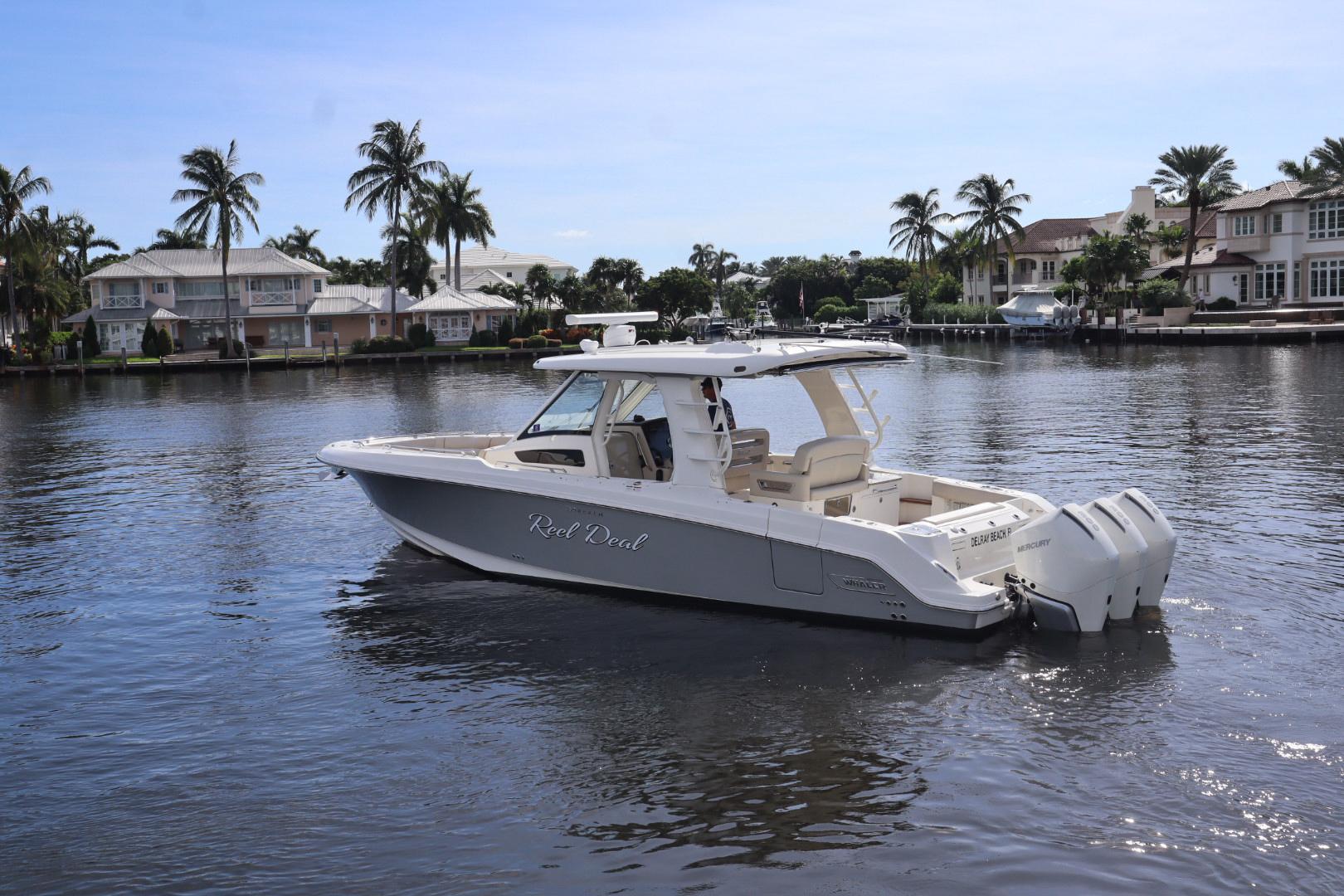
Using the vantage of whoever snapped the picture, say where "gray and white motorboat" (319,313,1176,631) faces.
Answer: facing away from the viewer and to the left of the viewer
